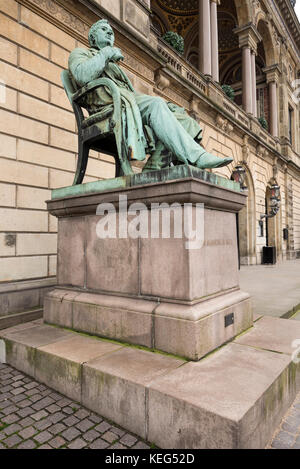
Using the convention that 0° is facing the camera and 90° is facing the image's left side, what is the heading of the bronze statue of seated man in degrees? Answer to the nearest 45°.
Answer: approximately 315°
